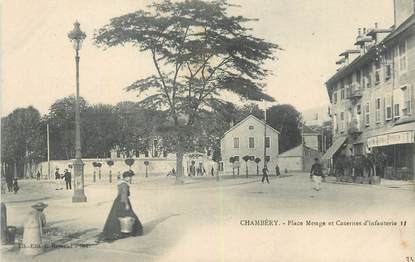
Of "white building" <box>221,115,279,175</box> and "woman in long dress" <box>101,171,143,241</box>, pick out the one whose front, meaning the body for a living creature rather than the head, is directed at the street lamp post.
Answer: the white building

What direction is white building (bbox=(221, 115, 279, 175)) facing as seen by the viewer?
toward the camera

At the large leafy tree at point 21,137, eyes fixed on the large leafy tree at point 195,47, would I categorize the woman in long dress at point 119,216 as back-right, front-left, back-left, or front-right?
front-right

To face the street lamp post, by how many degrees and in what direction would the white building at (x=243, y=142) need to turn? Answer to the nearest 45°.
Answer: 0° — it already faces it

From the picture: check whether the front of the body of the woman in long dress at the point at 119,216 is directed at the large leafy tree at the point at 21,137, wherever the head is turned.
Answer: no
